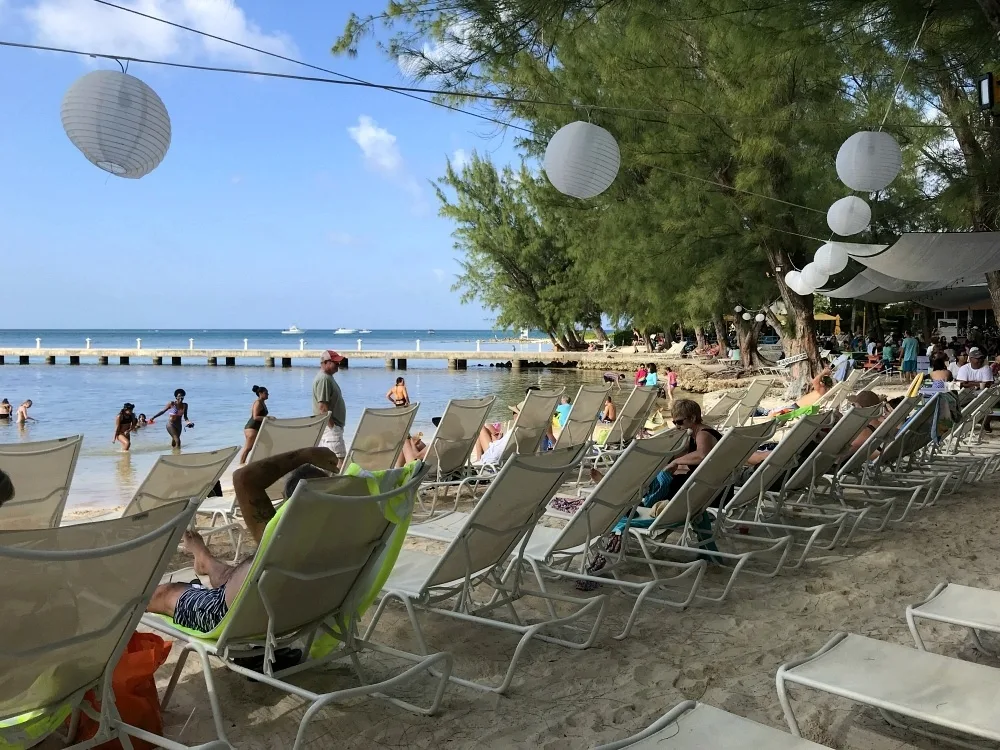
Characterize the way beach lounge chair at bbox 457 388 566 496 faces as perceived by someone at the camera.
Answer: facing away from the viewer and to the left of the viewer

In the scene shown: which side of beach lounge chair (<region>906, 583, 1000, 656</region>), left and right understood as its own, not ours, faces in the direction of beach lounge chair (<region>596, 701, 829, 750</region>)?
left

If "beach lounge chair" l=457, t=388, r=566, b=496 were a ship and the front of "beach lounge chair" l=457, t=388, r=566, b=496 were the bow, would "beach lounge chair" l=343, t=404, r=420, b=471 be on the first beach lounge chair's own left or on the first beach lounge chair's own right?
on the first beach lounge chair's own left

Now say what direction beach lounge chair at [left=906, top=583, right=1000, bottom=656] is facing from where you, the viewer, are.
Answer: facing away from the viewer and to the left of the viewer

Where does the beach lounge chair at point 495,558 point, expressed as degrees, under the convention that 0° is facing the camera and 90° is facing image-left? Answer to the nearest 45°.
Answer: approximately 135°

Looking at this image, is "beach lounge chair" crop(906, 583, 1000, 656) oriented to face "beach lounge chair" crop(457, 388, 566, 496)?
yes

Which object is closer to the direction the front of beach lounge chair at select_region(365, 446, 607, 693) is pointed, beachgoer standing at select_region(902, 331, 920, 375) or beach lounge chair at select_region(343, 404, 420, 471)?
the beach lounge chair

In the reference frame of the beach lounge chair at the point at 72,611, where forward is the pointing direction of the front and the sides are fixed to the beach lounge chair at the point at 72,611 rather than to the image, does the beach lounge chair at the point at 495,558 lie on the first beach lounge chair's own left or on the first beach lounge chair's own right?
on the first beach lounge chair's own right

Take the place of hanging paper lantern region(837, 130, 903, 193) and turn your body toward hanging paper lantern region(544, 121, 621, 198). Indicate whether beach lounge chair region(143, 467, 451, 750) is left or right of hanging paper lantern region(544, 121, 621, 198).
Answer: left

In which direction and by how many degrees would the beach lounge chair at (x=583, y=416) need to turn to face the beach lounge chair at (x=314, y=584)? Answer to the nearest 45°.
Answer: approximately 135° to its left
